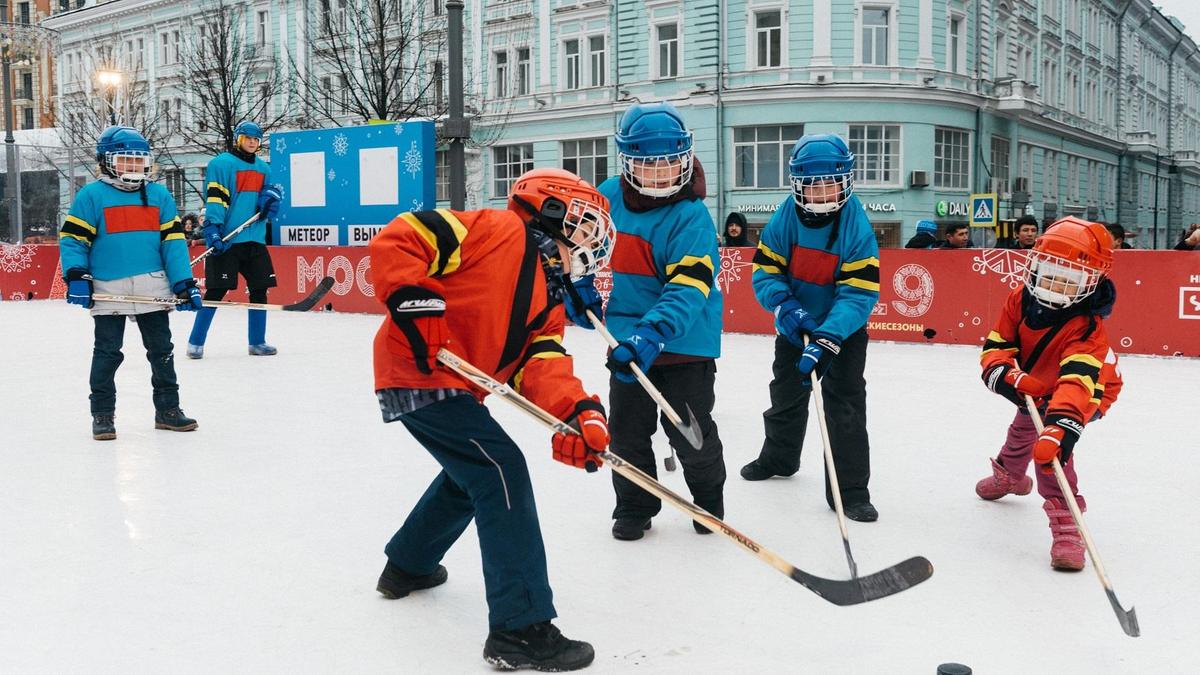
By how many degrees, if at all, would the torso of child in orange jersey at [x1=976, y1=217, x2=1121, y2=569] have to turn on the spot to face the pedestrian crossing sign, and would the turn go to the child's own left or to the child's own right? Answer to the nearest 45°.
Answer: approximately 135° to the child's own right

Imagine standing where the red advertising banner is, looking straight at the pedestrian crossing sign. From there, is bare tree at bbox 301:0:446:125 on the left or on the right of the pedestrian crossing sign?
left

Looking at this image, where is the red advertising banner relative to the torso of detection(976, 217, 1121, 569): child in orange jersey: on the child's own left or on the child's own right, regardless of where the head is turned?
on the child's own right

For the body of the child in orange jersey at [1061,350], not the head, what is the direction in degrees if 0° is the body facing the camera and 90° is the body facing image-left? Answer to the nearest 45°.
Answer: approximately 45°

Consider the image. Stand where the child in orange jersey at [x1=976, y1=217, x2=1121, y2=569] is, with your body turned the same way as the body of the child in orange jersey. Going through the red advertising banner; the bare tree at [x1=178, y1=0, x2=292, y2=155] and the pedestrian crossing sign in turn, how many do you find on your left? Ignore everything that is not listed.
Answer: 0

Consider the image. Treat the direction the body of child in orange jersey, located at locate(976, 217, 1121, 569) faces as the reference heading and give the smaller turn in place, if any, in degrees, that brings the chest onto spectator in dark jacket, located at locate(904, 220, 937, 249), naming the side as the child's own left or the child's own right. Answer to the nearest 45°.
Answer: approximately 135° to the child's own right

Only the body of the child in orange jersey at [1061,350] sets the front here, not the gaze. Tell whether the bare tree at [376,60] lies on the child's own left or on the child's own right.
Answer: on the child's own right

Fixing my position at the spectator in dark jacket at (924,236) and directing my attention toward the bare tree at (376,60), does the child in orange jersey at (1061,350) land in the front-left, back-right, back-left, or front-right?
back-left

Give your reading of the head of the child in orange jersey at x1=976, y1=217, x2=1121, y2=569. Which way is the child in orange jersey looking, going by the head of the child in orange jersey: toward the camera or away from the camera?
toward the camera

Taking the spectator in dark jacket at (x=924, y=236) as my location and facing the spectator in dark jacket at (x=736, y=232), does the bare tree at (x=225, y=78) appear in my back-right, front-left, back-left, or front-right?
front-right

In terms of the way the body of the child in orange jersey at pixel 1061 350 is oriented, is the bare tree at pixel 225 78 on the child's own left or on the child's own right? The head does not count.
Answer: on the child's own right
